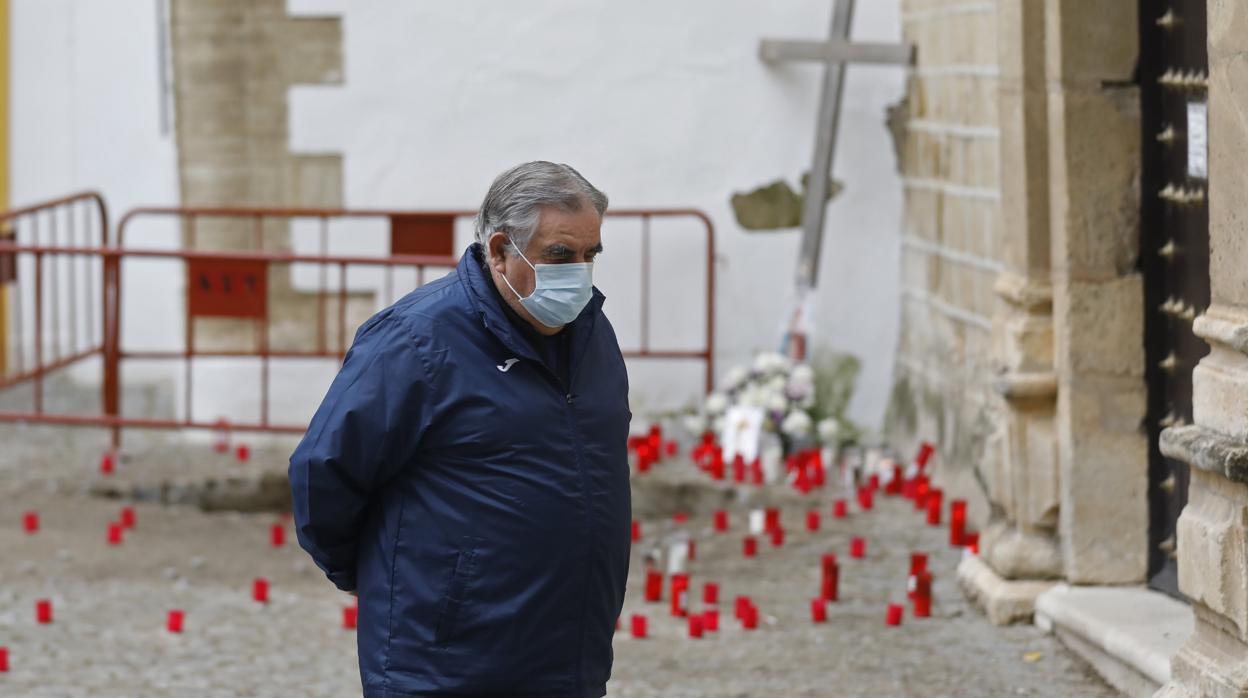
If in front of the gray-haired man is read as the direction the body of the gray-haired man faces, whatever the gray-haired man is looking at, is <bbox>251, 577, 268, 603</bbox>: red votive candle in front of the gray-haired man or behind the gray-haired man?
behind

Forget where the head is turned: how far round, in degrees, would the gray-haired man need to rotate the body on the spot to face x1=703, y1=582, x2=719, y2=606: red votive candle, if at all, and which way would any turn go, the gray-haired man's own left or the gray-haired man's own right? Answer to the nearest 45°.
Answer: approximately 135° to the gray-haired man's own left

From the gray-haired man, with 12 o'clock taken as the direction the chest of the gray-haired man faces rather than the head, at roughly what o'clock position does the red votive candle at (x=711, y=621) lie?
The red votive candle is roughly at 8 o'clock from the gray-haired man.

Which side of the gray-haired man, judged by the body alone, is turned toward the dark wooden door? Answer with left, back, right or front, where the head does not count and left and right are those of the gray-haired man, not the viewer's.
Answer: left

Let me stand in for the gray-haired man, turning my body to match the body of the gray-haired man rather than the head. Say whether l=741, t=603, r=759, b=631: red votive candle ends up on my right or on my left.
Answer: on my left

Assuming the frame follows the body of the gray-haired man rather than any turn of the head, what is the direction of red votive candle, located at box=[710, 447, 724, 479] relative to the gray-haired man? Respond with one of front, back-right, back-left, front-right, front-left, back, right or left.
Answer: back-left

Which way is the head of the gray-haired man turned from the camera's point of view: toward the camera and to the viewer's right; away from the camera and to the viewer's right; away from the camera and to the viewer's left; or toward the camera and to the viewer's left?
toward the camera and to the viewer's right

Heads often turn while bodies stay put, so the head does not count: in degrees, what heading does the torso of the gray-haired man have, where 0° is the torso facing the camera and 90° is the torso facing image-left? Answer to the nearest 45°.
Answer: approximately 315°
